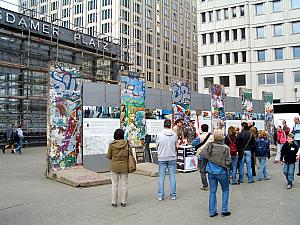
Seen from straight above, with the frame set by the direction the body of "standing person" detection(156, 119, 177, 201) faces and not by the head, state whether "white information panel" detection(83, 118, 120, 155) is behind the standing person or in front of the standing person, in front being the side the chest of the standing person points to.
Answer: in front

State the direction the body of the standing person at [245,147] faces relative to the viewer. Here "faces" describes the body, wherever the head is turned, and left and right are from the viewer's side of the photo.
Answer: facing away from the viewer

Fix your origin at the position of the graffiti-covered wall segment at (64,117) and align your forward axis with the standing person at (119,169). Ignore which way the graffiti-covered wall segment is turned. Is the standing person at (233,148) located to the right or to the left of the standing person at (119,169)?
left

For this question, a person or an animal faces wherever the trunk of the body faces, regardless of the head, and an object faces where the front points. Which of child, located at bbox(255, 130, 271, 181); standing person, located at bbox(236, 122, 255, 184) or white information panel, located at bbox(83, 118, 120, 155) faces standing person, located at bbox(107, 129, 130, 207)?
the white information panel

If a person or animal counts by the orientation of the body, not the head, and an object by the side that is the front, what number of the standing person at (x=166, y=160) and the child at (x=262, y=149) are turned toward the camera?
0

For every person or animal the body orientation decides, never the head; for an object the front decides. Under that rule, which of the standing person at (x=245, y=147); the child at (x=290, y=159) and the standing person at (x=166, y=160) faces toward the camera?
the child

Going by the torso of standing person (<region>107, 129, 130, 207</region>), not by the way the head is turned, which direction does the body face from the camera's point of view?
away from the camera

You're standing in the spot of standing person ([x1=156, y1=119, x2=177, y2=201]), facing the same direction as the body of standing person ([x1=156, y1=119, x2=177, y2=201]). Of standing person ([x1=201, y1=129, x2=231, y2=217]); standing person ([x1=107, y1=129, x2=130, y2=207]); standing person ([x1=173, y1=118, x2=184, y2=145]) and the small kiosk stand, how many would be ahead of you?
2

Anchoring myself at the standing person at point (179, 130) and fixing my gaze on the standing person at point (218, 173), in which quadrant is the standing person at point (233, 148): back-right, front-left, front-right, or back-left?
front-left

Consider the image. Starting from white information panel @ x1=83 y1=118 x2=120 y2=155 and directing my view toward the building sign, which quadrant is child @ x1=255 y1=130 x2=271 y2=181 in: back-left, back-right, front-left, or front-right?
back-right

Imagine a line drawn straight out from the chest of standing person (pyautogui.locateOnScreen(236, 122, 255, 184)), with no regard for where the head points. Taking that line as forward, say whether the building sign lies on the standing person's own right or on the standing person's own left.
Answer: on the standing person's own left

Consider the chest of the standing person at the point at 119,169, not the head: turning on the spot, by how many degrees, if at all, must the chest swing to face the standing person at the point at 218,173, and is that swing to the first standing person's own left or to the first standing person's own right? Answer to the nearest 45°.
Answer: approximately 135° to the first standing person's own right

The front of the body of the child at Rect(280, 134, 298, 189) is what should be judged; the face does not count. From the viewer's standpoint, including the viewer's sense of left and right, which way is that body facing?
facing the viewer

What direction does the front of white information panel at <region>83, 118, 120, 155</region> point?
toward the camera

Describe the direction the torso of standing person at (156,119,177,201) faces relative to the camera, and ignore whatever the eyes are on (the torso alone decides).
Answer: away from the camera

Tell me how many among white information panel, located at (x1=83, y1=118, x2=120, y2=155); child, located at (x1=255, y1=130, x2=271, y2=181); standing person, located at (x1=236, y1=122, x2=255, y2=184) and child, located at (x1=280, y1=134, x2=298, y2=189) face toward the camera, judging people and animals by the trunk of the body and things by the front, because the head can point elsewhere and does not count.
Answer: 2

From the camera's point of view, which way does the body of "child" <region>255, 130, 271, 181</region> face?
away from the camera
